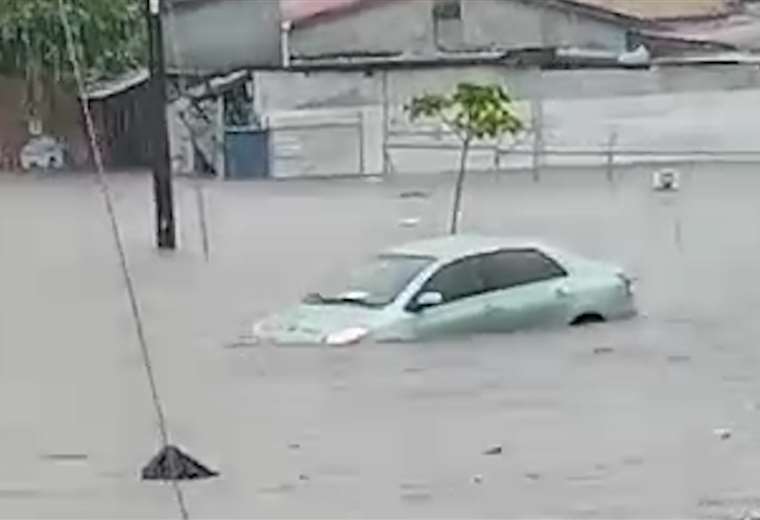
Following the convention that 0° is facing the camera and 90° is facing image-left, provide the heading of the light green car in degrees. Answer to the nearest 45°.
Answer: approximately 45°

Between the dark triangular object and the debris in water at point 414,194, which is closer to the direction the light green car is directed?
the dark triangular object

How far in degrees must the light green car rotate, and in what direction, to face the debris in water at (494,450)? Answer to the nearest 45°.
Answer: approximately 45° to its left

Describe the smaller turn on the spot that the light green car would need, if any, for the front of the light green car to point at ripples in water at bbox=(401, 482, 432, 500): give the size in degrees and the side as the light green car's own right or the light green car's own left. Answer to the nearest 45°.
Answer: approximately 45° to the light green car's own left

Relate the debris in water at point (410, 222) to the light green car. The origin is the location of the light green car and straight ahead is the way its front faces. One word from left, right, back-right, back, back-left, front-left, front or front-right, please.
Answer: back-right

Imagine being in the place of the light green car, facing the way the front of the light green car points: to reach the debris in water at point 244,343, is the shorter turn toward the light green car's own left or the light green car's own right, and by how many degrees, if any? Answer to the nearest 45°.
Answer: approximately 45° to the light green car's own right
